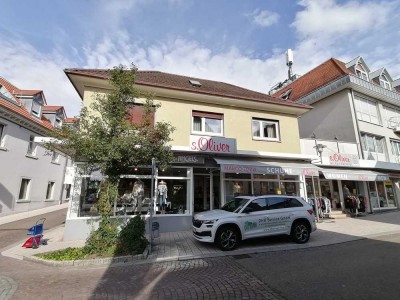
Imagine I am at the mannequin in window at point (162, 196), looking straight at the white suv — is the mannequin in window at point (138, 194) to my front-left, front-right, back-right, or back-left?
back-right

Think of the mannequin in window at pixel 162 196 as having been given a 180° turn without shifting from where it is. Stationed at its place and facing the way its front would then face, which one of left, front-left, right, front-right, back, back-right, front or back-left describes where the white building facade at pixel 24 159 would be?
front-left

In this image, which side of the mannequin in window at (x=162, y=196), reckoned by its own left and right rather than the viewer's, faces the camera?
front

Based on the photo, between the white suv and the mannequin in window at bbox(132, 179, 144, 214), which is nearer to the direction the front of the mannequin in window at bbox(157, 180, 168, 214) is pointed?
the white suv

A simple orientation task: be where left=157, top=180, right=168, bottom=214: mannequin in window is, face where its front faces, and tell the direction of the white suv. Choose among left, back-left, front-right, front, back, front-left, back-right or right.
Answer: front-left

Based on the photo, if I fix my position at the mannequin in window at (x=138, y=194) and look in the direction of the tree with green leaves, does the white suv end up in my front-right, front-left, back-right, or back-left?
front-left

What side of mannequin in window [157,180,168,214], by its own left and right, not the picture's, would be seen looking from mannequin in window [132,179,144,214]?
right

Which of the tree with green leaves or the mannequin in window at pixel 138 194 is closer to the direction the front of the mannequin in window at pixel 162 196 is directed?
the tree with green leaves

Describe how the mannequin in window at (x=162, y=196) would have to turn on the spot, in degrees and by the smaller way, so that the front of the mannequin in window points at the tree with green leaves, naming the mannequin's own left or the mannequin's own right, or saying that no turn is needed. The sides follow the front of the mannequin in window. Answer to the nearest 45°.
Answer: approximately 45° to the mannequin's own right

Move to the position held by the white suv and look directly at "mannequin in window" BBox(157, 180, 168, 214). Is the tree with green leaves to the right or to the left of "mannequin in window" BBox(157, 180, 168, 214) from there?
left
